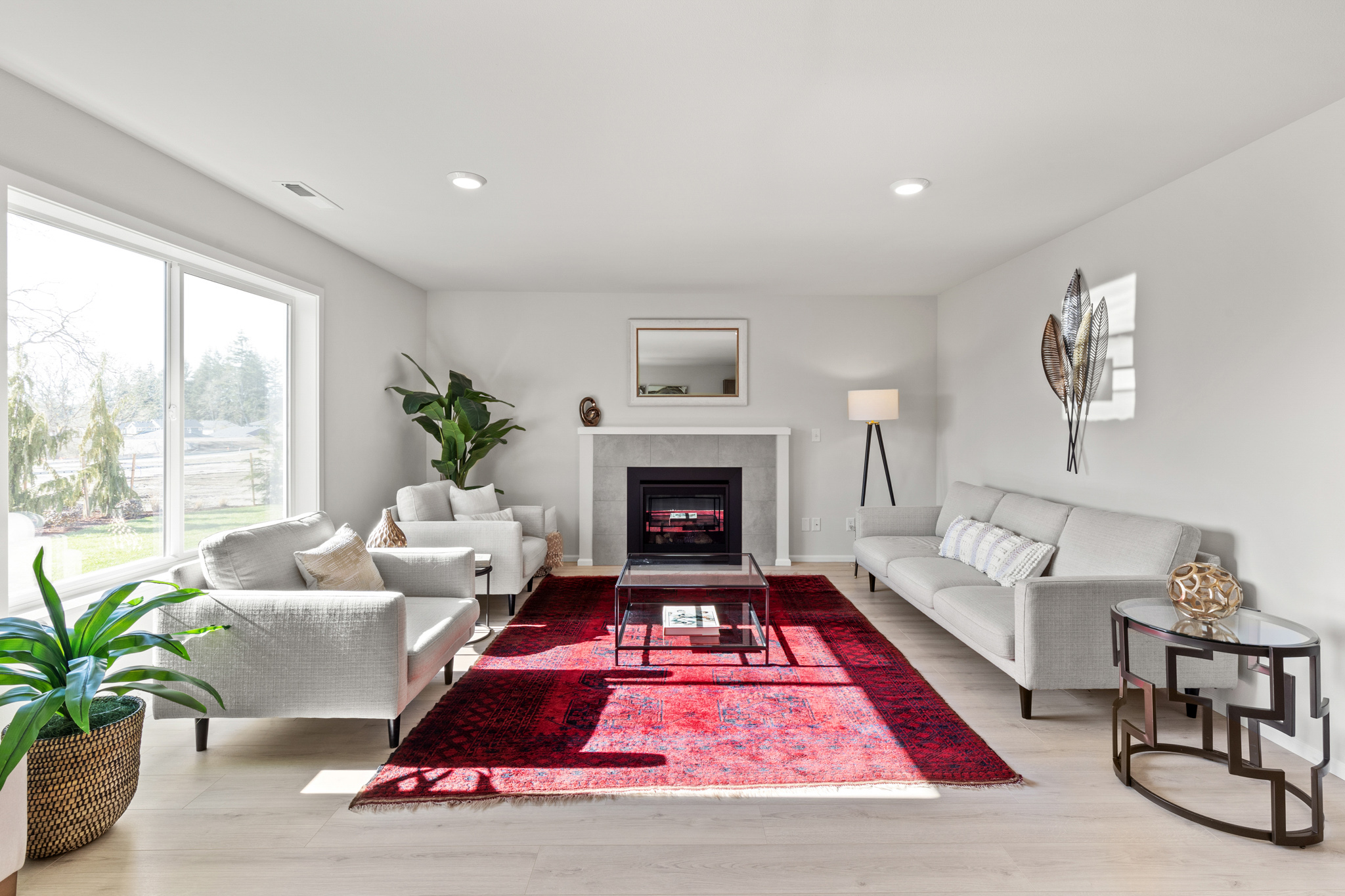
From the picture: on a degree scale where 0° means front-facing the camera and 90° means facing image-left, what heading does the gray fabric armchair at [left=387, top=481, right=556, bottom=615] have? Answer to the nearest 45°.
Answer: approximately 270°

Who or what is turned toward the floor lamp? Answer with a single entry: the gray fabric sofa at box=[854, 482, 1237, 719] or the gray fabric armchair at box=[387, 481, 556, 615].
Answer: the gray fabric armchair at box=[387, 481, 556, 615]

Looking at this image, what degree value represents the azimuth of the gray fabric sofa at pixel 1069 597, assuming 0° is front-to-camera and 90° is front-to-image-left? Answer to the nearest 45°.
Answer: approximately 45°

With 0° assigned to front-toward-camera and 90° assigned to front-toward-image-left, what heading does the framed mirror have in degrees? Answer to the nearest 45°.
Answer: approximately 0°

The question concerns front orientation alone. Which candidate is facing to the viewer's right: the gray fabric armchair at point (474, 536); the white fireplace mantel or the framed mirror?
the gray fabric armchair

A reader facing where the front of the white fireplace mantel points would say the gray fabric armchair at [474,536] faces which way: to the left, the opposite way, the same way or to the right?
to the left

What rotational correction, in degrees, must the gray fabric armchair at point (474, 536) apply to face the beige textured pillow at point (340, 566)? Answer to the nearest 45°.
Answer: approximately 135° to its right
